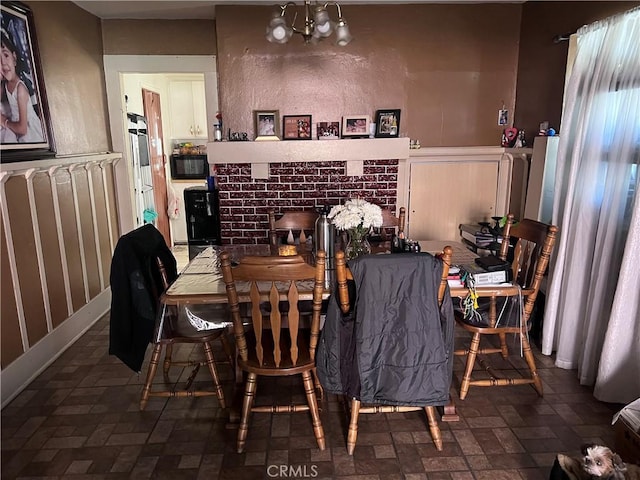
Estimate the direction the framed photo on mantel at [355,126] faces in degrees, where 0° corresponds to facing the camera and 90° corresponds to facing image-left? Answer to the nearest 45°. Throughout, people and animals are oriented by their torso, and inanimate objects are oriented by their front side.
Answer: approximately 0°

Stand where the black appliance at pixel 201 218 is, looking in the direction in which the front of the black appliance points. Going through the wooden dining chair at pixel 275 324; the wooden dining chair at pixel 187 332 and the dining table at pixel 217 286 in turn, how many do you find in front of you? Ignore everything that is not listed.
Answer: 3

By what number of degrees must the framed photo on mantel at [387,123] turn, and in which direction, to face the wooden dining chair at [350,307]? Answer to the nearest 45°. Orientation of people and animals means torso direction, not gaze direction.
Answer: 0° — it already faces it

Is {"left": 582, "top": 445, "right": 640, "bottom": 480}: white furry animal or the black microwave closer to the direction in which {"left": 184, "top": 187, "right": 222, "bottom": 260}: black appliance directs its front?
the white furry animal

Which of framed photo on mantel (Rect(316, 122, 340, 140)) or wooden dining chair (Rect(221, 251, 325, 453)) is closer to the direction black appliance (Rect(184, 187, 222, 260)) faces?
the wooden dining chair

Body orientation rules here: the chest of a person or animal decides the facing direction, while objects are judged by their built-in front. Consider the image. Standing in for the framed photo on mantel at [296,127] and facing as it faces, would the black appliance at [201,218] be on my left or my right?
on my right

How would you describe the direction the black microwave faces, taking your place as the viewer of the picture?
facing the viewer

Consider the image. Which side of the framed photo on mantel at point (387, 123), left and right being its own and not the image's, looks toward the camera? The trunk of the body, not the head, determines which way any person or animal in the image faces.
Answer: front

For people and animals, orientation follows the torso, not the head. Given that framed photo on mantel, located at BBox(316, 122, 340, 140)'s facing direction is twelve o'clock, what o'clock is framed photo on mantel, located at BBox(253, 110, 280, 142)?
framed photo on mantel, located at BBox(253, 110, 280, 142) is roughly at 3 o'clock from framed photo on mantel, located at BBox(316, 122, 340, 140).

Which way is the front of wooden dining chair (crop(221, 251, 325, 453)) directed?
away from the camera

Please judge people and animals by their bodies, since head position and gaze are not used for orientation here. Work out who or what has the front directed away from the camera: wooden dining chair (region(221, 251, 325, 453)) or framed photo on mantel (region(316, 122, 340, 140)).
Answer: the wooden dining chair

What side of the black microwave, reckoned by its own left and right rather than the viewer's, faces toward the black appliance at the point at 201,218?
front

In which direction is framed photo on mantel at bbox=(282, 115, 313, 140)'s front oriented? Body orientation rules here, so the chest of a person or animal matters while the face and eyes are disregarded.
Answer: toward the camera

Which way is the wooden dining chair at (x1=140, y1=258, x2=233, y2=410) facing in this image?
to the viewer's right

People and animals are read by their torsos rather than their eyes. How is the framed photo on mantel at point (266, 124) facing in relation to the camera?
toward the camera
